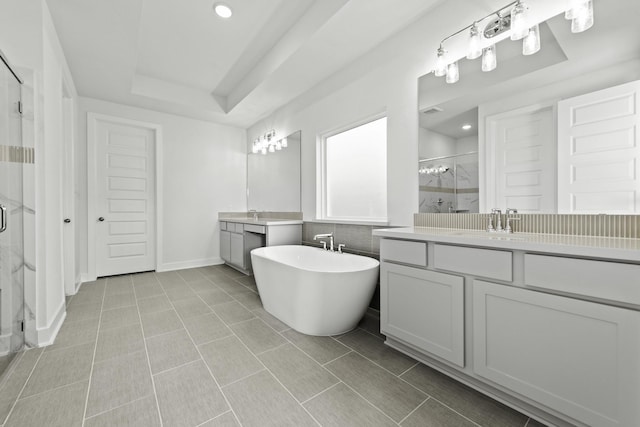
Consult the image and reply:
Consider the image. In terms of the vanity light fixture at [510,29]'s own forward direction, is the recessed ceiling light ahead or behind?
ahead

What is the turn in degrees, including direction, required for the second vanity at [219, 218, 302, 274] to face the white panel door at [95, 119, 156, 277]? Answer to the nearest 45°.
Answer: approximately 45° to its right

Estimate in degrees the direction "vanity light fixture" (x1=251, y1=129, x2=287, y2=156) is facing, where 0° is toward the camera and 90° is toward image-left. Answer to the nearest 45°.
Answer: approximately 45°

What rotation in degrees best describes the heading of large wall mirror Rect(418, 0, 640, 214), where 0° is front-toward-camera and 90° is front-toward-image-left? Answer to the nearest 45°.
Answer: approximately 45°

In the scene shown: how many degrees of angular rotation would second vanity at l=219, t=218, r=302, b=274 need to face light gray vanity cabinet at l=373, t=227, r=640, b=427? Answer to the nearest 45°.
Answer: approximately 90° to its left

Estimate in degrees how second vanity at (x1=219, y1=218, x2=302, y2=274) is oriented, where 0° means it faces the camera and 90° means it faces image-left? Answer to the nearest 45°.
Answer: approximately 45°

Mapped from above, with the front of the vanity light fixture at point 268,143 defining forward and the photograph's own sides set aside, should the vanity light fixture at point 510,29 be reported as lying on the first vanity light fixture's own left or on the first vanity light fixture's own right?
on the first vanity light fixture's own left
